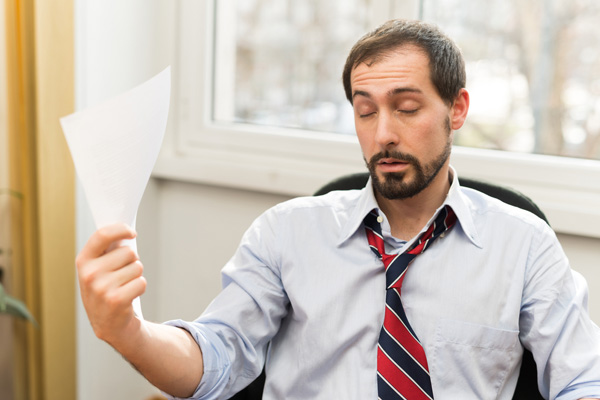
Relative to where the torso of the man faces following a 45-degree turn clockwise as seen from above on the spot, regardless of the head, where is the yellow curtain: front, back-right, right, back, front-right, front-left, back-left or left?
right

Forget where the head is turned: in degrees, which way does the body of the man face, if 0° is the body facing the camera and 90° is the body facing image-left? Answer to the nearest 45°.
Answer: approximately 0°

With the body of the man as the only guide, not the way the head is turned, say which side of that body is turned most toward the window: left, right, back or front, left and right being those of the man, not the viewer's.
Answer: back
